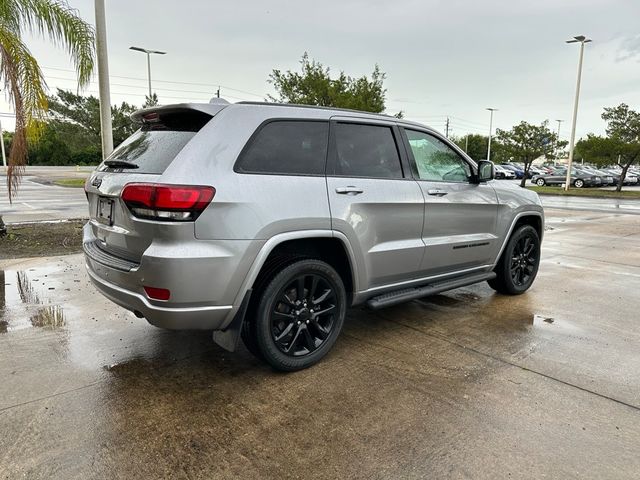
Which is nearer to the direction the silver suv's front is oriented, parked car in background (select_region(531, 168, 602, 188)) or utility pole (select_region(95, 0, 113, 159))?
the parked car in background

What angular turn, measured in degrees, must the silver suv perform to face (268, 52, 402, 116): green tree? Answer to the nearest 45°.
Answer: approximately 45° to its left

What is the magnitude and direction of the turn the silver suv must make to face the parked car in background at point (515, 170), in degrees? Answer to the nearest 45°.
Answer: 0° — it already faces it

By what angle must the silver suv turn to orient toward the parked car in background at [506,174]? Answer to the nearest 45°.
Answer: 0° — it already faces it

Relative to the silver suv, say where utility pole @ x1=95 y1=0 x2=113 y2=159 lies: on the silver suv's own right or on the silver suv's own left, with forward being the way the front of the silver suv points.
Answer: on the silver suv's own left

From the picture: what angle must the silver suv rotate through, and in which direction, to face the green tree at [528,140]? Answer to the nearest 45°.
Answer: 0° — it already faces it

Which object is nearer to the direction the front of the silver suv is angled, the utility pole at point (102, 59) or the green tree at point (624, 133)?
the green tree

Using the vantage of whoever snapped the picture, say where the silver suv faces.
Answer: facing away from the viewer and to the right of the viewer

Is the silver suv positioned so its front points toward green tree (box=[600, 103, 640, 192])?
yes
